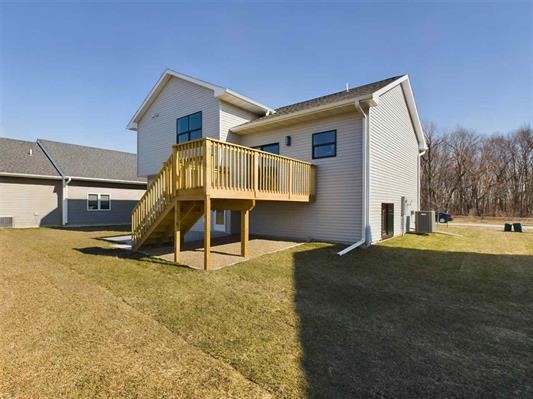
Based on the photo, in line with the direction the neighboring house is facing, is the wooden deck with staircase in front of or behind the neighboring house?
behind

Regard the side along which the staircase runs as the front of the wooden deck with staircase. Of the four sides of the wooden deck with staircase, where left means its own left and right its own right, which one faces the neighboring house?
front

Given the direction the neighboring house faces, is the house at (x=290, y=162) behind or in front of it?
behind

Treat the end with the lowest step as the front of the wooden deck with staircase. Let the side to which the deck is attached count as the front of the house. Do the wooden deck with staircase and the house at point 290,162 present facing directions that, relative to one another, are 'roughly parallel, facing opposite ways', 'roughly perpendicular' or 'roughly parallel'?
roughly perpendicular

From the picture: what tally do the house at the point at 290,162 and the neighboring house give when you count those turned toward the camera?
0

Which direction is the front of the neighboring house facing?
away from the camera

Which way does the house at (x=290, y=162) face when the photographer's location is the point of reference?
facing away from the viewer and to the right of the viewer
